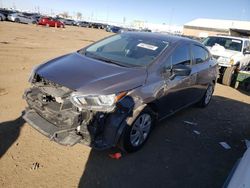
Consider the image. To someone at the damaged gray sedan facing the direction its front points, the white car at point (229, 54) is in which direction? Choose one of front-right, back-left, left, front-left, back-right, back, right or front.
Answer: back

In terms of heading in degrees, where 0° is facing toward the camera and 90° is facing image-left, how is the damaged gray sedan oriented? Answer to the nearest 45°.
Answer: approximately 45°

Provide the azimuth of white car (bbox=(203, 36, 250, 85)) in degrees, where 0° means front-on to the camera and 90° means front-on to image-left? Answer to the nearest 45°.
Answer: approximately 45°
